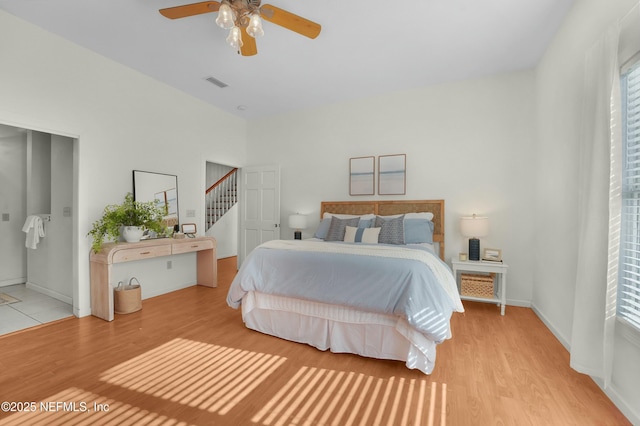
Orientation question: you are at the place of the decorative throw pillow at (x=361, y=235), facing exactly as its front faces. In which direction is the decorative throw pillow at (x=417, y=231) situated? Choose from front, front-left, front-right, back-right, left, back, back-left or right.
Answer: left

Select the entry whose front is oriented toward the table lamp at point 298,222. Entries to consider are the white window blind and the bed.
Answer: the white window blind

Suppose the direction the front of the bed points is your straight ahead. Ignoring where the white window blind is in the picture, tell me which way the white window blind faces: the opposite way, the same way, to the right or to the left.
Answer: to the right

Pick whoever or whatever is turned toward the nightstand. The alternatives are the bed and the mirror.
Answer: the mirror

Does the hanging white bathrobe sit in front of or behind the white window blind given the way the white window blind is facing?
in front

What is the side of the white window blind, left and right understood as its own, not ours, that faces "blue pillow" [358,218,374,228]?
front

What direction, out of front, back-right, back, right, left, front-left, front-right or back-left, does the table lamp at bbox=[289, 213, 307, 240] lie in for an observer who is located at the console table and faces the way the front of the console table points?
front-left

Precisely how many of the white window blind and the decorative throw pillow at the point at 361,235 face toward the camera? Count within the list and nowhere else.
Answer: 1

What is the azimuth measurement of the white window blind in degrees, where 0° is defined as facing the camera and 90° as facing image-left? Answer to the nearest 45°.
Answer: approximately 90°

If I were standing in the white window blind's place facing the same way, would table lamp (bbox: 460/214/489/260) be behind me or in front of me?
in front

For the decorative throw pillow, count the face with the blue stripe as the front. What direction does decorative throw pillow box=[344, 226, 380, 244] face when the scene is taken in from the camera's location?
facing the viewer

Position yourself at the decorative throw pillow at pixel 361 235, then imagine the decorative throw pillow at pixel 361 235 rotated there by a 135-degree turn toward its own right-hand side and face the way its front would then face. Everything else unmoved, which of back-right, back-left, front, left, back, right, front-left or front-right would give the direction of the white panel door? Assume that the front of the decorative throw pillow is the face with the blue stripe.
front

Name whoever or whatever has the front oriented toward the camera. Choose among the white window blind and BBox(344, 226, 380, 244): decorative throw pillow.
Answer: the decorative throw pillow

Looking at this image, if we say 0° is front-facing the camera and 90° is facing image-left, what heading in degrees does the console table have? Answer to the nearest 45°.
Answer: approximately 315°

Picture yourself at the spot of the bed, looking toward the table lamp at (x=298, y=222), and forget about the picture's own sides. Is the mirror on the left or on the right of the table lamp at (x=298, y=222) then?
left
